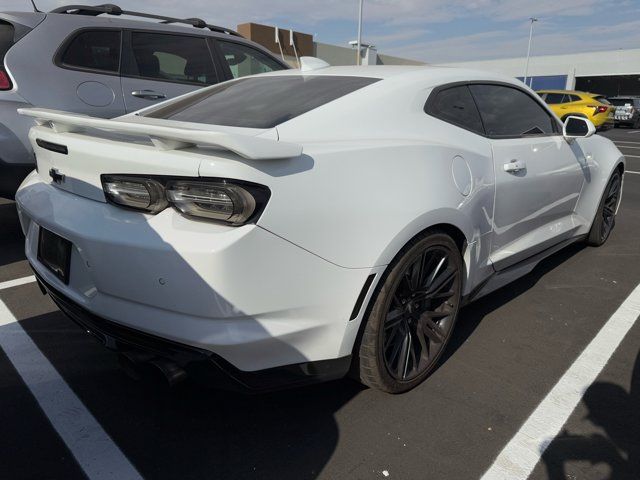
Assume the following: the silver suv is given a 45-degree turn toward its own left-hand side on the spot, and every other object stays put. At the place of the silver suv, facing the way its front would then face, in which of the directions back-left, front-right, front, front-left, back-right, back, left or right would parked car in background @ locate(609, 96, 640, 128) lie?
front-right

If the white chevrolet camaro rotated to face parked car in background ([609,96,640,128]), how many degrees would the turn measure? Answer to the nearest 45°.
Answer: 0° — it already faces it

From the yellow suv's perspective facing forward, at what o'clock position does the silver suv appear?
The silver suv is roughly at 8 o'clock from the yellow suv.

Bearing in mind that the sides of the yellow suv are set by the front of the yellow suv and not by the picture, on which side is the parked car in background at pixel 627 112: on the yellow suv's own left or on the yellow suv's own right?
on the yellow suv's own right

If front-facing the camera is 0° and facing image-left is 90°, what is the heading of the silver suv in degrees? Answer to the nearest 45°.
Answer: approximately 225°

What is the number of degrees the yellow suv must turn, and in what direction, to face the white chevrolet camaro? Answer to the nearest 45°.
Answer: approximately 135° to its left

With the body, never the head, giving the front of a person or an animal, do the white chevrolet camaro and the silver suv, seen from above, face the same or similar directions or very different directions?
same or similar directions

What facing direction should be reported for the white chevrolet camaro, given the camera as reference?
facing away from the viewer and to the right of the viewer

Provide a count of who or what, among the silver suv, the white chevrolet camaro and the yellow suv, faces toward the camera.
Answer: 0

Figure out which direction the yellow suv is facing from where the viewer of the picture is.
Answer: facing away from the viewer and to the left of the viewer

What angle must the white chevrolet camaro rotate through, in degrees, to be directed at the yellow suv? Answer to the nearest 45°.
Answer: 0° — it already faces it

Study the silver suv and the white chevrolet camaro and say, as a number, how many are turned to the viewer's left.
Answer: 0

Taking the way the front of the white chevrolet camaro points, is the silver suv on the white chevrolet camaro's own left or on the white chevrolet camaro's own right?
on the white chevrolet camaro's own left
